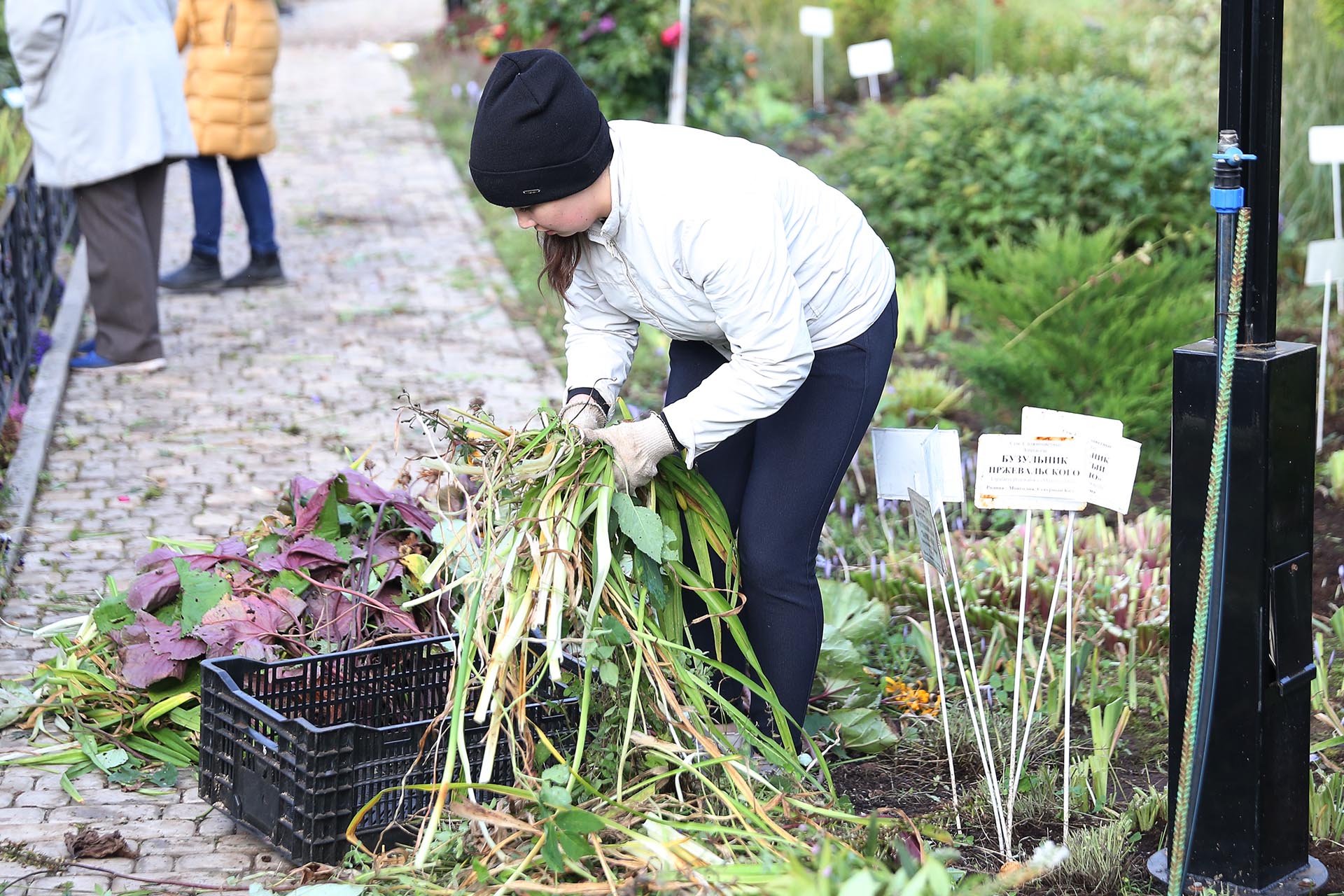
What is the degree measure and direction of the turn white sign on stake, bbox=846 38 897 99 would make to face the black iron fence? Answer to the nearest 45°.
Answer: approximately 45° to its right

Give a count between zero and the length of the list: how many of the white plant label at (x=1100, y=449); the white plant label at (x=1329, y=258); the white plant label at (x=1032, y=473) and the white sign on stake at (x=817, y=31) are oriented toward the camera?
4

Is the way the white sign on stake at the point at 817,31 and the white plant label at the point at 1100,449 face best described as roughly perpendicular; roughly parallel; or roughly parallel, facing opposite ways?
roughly parallel

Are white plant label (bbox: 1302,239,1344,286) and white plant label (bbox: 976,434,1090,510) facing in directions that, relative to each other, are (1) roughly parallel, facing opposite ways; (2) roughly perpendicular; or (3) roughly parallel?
roughly parallel

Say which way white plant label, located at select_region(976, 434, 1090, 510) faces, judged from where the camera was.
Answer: facing the viewer

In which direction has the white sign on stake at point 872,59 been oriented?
toward the camera

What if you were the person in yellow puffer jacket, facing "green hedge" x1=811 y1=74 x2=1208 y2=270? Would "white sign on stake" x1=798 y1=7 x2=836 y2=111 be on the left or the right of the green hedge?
left

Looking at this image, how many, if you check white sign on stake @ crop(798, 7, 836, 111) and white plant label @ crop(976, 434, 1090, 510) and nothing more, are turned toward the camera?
2

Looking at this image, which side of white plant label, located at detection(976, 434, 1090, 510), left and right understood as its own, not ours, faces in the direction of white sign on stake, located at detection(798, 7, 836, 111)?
back

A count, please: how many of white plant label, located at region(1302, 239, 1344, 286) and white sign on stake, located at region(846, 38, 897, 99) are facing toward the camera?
2

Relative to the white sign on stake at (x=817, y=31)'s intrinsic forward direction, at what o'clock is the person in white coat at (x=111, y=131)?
The person in white coat is roughly at 1 o'clock from the white sign on stake.

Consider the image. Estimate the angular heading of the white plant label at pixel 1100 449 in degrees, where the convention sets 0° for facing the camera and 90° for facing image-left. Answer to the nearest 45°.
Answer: approximately 0°

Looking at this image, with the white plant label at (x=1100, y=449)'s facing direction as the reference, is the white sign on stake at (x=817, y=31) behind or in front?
behind

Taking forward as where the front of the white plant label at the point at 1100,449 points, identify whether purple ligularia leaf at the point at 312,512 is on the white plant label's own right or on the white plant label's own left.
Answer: on the white plant label's own right

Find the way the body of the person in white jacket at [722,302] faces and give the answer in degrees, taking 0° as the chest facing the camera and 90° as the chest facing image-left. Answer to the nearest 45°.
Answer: approximately 45°
